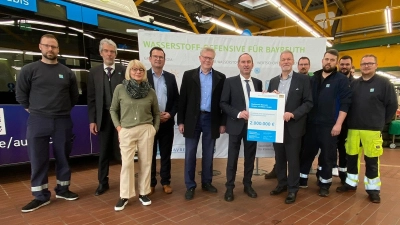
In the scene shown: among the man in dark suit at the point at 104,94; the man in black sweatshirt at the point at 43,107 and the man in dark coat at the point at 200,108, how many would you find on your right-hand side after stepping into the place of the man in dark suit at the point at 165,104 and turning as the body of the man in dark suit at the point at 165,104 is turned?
2

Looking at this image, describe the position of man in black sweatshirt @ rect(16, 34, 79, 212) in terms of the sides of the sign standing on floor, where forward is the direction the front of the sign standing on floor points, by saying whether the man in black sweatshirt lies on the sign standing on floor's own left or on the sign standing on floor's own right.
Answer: on the sign standing on floor's own right

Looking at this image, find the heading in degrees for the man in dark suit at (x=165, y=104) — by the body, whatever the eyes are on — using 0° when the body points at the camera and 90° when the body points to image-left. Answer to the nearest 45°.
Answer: approximately 0°

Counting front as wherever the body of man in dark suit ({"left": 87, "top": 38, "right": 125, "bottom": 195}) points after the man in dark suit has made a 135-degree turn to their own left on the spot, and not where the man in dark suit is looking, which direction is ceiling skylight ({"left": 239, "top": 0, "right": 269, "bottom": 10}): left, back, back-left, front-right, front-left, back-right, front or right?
front
